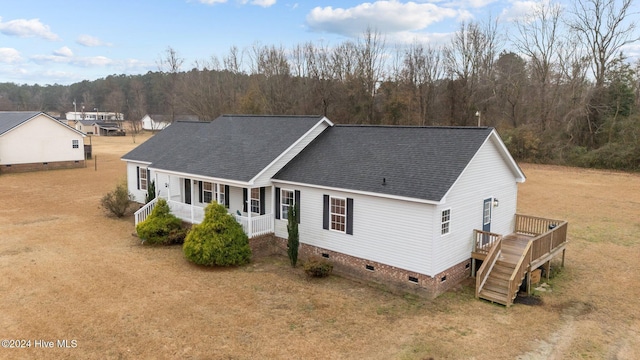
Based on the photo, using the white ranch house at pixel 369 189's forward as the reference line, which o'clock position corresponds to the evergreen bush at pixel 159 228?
The evergreen bush is roughly at 2 o'clock from the white ranch house.

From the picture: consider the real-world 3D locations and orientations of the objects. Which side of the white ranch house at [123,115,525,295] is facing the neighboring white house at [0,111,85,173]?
right

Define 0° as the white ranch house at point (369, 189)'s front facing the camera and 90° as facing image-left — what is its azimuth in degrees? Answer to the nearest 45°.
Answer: approximately 45°
